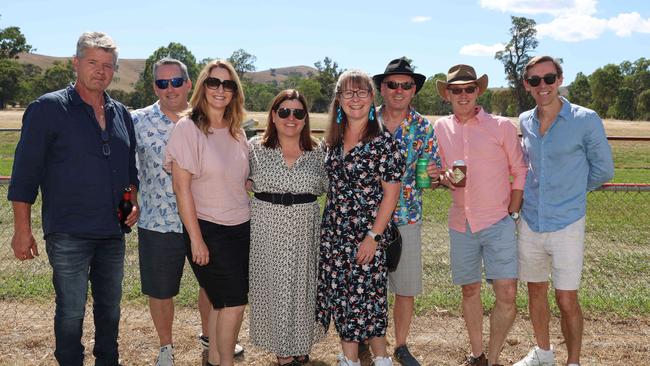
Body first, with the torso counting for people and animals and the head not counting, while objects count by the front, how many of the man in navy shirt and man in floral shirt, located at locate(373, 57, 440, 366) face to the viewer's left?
0

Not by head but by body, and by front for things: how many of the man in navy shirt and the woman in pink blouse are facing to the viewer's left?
0

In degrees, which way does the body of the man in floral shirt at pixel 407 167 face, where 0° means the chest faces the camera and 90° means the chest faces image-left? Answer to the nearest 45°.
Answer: approximately 0°

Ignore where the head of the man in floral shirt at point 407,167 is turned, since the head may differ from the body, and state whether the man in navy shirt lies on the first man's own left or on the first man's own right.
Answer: on the first man's own right

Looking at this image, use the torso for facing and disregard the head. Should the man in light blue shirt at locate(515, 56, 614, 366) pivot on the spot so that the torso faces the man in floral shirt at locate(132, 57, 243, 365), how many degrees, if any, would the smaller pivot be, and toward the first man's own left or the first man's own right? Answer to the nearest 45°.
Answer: approximately 45° to the first man's own right

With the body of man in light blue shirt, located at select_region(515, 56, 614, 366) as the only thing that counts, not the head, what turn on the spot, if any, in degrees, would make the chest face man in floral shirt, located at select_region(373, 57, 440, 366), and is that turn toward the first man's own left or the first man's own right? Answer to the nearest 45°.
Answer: approximately 45° to the first man's own right
